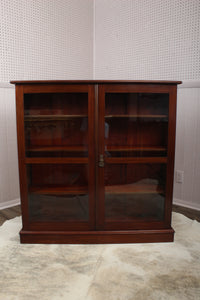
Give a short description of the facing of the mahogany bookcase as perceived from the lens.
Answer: facing the viewer
